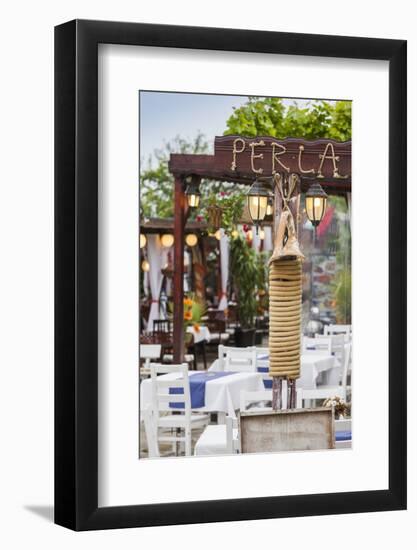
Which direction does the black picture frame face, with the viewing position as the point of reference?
facing the viewer and to the right of the viewer
